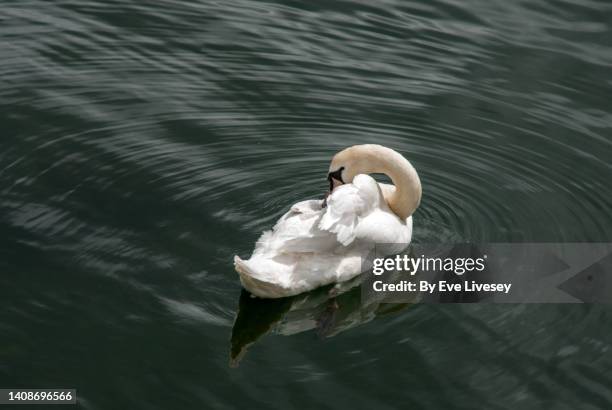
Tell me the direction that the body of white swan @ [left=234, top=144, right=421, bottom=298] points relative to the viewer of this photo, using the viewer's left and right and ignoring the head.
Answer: facing away from the viewer and to the right of the viewer
